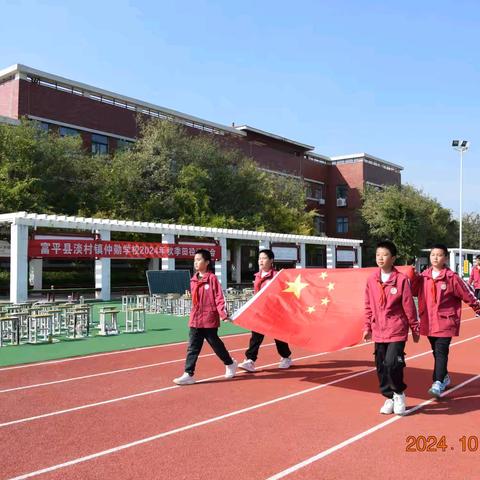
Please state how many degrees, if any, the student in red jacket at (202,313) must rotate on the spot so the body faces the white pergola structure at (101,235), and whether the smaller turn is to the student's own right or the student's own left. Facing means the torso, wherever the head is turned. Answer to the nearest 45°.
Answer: approximately 135° to the student's own right

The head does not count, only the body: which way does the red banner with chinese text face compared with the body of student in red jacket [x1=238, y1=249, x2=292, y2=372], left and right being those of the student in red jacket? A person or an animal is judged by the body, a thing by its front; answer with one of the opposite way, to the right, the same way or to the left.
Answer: to the left

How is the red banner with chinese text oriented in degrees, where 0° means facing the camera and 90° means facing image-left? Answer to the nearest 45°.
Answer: approximately 315°

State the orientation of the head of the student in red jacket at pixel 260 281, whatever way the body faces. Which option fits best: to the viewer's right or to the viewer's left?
to the viewer's left

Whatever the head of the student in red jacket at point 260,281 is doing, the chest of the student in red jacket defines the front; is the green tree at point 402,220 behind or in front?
behind

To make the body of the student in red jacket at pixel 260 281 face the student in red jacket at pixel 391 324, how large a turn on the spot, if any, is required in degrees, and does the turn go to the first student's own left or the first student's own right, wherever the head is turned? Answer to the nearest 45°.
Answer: approximately 90° to the first student's own left

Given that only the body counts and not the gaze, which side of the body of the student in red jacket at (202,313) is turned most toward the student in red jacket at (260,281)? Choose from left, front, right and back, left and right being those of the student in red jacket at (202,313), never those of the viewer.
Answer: back

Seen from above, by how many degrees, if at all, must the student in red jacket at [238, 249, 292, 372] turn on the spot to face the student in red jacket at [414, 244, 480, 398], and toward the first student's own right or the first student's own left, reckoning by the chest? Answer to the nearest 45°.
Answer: approximately 90° to the first student's own left

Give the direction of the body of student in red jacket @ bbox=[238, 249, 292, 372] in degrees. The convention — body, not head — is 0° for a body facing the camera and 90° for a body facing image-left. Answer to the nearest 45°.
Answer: approximately 45°

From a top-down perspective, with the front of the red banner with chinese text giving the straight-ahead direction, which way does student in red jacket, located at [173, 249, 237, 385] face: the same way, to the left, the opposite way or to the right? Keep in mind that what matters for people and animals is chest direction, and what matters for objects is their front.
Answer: to the right
